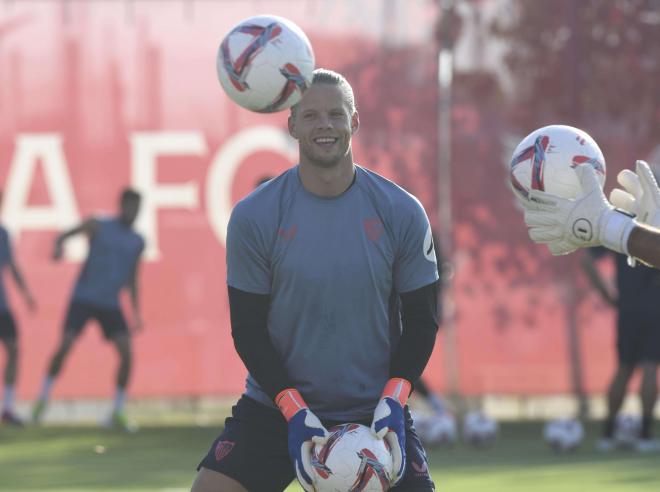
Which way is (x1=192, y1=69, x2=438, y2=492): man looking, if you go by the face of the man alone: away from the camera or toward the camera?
toward the camera

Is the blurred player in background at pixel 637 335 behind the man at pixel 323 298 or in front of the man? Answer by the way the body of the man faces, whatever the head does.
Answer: behind

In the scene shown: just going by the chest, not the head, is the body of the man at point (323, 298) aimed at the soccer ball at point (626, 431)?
no

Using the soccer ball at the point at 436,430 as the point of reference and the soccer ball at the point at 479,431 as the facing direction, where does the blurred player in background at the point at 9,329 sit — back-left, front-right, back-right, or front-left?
back-left
